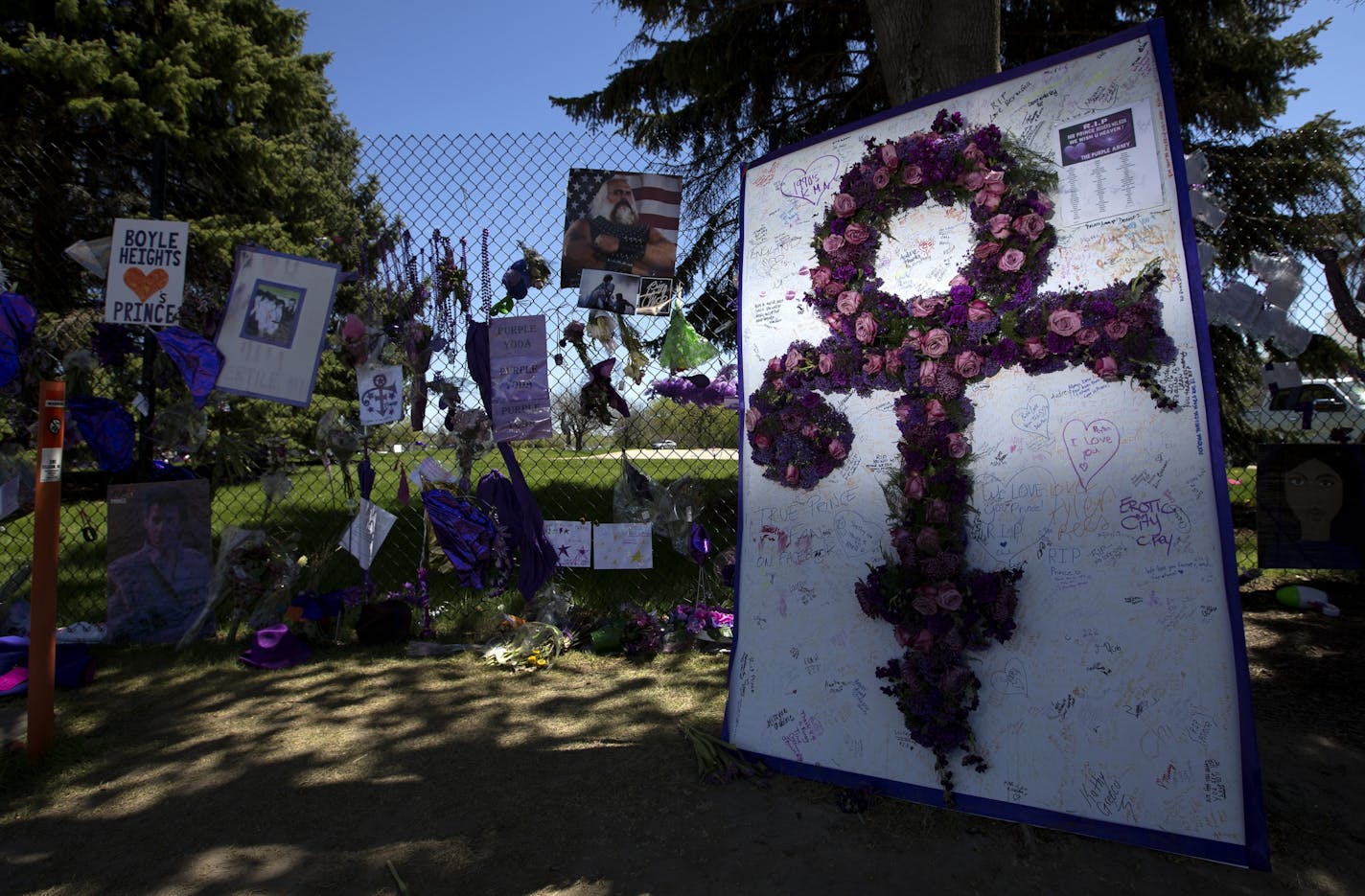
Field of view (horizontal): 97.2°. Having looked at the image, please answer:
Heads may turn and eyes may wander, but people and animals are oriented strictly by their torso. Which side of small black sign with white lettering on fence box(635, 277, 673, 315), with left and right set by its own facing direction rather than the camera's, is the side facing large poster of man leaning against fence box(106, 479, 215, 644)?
right

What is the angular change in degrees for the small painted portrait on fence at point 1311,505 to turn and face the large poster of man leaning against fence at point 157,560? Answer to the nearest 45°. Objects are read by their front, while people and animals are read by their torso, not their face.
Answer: approximately 45° to its right

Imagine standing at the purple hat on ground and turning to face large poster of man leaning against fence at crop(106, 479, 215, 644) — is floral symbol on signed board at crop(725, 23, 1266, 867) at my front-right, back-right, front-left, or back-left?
back-left

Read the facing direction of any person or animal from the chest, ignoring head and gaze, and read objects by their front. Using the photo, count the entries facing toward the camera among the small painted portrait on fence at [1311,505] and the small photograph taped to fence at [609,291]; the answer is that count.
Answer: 2
